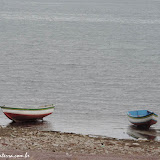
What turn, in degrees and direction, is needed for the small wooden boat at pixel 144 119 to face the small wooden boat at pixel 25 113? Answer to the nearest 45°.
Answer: approximately 135° to its right

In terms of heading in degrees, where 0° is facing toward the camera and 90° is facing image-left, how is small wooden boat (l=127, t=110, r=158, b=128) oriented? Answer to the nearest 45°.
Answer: approximately 315°
